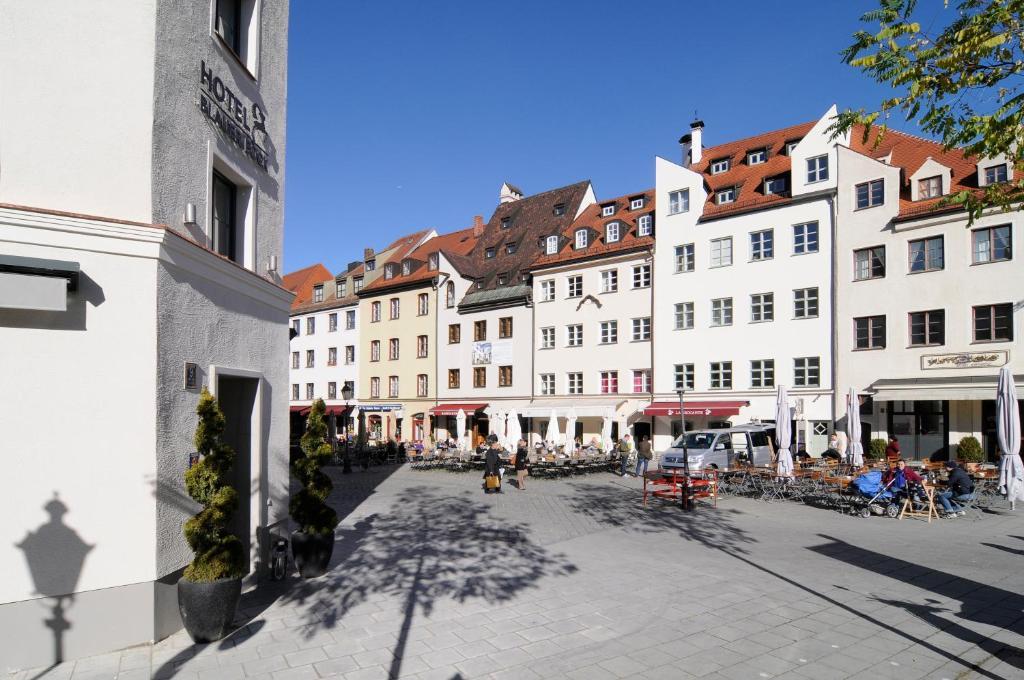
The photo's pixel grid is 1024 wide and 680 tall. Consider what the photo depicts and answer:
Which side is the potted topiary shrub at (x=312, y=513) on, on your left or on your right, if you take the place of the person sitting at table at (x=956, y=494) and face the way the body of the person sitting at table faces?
on your left

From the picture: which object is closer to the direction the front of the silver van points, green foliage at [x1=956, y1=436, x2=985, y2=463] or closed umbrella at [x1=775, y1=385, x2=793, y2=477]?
the closed umbrella

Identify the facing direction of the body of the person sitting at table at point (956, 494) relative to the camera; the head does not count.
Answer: to the viewer's left

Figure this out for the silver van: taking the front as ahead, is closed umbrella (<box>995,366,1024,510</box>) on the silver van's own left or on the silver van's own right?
on the silver van's own left

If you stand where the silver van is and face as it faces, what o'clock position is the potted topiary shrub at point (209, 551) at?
The potted topiary shrub is roughly at 11 o'clock from the silver van.

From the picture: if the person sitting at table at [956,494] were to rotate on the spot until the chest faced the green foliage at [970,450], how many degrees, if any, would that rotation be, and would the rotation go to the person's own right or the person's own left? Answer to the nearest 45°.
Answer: approximately 90° to the person's own right

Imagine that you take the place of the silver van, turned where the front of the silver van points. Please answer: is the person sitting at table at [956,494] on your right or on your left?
on your left

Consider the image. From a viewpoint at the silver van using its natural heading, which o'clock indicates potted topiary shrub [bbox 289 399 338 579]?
The potted topiary shrub is roughly at 11 o'clock from the silver van.

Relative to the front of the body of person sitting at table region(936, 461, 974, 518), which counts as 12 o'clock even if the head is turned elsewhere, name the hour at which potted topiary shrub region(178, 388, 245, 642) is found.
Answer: The potted topiary shrub is roughly at 10 o'clock from the person sitting at table.

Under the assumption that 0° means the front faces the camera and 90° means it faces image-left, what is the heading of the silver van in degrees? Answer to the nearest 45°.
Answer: approximately 45°

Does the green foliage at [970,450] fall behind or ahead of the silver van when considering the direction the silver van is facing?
behind
